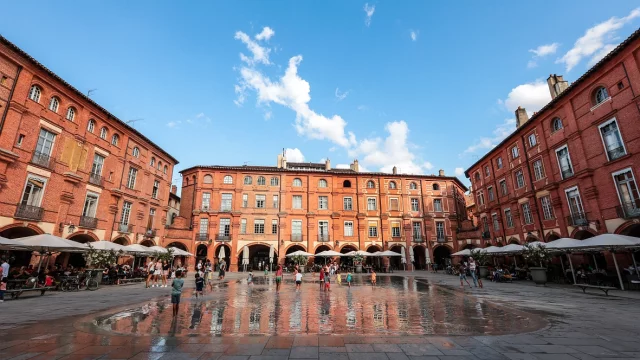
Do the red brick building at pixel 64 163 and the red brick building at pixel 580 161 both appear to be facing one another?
yes

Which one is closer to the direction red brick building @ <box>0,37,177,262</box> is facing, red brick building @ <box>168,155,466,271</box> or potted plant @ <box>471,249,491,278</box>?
the potted plant

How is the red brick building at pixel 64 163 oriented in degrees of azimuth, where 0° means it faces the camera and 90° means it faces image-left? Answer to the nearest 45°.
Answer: approximately 315°

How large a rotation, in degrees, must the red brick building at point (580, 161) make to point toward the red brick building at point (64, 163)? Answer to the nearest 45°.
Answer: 0° — it already faces it

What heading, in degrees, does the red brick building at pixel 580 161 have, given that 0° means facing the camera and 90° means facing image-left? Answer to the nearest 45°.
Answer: approximately 45°

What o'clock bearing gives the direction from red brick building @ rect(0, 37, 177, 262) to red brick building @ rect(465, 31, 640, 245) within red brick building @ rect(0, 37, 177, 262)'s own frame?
red brick building @ rect(465, 31, 640, 245) is roughly at 12 o'clock from red brick building @ rect(0, 37, 177, 262).

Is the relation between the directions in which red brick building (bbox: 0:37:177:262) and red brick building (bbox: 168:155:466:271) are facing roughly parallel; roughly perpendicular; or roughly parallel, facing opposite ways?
roughly perpendicular

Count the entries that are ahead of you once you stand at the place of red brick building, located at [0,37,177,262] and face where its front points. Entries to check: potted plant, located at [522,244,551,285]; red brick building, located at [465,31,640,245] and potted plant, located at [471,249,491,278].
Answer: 3

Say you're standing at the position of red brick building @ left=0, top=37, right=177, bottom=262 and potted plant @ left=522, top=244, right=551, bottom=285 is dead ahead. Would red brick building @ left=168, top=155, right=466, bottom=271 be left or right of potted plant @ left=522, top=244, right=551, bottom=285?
left

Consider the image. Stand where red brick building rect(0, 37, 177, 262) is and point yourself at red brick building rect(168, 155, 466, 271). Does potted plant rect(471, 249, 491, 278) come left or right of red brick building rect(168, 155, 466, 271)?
right
